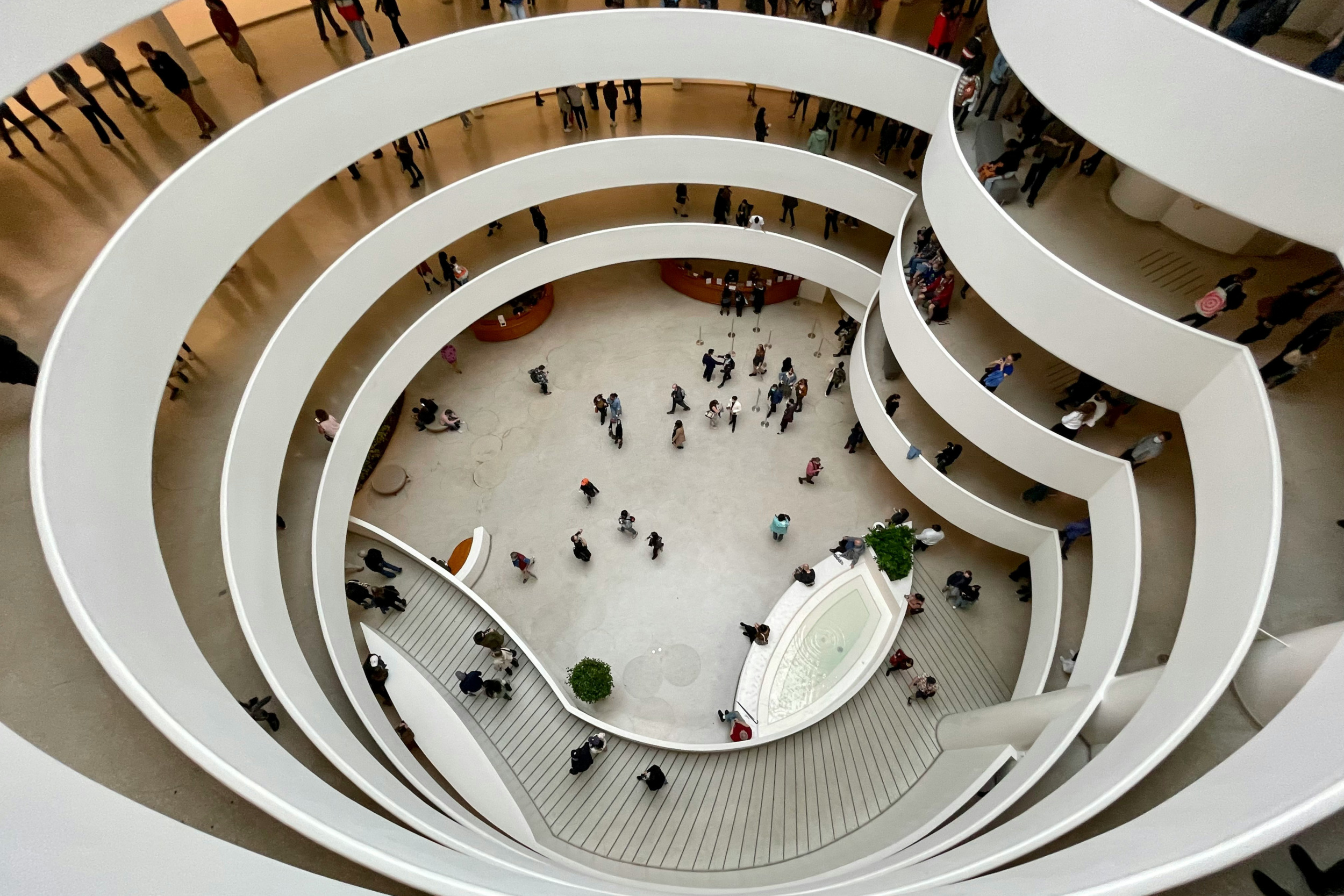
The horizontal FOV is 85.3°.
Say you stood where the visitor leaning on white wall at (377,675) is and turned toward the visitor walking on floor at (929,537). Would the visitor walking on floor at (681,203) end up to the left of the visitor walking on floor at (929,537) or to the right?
left

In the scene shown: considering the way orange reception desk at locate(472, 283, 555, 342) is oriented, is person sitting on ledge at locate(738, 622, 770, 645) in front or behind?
in front

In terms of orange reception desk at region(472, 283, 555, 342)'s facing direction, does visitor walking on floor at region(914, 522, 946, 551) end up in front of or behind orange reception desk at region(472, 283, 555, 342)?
in front

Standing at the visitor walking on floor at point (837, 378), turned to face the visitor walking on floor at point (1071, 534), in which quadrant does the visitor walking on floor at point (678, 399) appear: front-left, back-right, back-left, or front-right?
back-right

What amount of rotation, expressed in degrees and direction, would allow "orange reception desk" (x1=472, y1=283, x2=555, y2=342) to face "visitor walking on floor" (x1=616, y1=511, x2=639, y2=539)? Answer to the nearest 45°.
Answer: approximately 45° to its right

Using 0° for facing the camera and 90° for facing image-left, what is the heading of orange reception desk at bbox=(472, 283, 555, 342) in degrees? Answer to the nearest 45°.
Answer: approximately 315°

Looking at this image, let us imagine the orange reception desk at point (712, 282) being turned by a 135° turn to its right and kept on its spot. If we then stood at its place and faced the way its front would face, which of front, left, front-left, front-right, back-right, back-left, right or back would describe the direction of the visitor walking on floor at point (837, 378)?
back

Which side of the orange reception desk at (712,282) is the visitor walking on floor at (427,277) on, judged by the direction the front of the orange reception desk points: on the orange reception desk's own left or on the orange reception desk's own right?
on the orange reception desk's own right

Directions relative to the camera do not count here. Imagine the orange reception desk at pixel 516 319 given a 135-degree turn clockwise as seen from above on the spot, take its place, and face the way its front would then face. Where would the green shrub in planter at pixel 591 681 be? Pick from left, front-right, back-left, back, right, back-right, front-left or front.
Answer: left

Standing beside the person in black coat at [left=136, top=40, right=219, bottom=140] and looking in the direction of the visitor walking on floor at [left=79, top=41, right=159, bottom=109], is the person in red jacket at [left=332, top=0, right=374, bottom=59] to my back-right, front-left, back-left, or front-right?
back-right

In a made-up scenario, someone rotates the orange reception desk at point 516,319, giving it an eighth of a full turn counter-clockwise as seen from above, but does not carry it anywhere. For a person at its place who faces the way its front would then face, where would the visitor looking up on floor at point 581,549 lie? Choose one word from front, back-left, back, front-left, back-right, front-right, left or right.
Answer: right

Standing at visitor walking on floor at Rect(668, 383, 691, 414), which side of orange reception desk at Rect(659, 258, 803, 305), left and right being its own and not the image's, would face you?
front

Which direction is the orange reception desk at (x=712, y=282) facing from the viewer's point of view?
toward the camera

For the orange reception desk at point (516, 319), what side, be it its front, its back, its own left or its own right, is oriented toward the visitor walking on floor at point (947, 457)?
front

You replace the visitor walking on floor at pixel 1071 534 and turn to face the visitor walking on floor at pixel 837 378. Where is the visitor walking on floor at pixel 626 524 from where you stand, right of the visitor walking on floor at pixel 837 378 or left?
left
